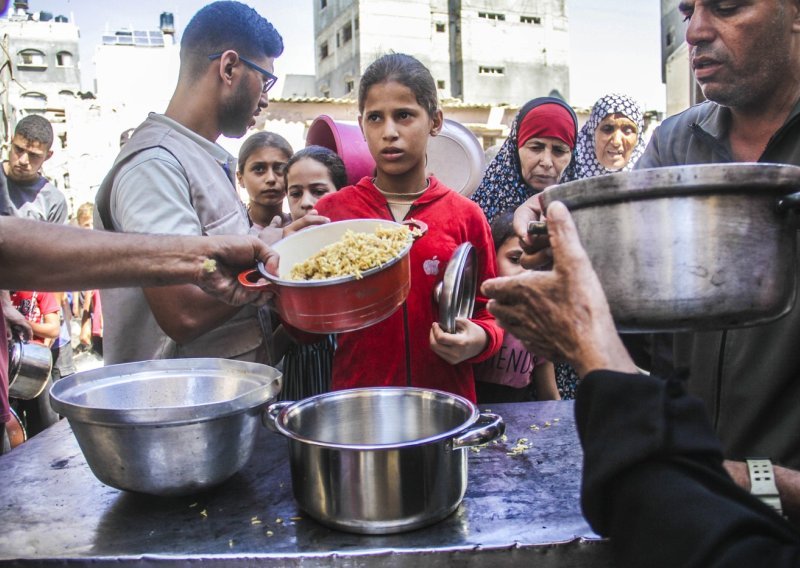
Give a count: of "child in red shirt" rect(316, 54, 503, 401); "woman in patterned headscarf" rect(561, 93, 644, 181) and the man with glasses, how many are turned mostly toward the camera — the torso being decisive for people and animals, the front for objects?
2

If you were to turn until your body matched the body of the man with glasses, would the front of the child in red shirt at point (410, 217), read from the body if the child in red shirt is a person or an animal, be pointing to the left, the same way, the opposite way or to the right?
to the right

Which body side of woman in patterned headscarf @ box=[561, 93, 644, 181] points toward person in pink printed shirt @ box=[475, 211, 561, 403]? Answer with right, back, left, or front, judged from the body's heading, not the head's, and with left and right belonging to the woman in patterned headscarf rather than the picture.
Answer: front

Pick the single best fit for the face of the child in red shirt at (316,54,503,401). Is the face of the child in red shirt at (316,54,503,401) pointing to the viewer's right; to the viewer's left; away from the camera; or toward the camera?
toward the camera

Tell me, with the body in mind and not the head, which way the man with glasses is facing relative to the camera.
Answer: to the viewer's right

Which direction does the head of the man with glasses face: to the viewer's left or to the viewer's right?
to the viewer's right

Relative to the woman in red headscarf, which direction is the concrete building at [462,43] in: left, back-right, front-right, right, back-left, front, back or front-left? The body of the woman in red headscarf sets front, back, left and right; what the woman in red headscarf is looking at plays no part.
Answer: back-left

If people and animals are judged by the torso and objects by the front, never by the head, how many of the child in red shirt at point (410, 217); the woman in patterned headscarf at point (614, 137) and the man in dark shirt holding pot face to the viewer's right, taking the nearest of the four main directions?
0

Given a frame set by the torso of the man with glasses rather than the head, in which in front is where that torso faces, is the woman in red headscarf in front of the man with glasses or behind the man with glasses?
in front

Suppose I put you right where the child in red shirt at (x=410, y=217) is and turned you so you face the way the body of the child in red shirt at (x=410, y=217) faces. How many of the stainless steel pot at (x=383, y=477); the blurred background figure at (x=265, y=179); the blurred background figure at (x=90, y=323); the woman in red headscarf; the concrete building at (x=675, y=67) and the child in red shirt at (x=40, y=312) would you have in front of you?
1

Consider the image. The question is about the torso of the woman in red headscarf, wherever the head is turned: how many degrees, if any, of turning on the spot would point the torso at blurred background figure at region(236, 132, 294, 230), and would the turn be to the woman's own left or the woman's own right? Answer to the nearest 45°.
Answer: approximately 135° to the woman's own right

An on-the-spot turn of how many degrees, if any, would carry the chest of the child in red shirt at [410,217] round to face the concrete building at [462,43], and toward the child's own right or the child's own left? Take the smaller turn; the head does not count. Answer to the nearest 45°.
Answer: approximately 180°

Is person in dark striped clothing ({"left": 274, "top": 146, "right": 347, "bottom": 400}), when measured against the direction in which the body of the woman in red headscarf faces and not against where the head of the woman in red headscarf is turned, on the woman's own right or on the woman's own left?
on the woman's own right

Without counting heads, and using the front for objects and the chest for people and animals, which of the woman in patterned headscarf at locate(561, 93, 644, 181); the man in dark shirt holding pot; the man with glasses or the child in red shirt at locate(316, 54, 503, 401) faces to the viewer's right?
the man with glasses

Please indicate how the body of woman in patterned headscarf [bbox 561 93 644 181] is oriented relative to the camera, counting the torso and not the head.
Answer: toward the camera

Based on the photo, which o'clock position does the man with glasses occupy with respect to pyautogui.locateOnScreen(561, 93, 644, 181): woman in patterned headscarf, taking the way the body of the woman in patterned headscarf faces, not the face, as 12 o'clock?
The man with glasses is roughly at 1 o'clock from the woman in patterned headscarf.

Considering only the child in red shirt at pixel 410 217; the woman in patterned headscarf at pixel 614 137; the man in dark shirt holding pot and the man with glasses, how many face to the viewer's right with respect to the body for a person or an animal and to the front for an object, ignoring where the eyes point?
1

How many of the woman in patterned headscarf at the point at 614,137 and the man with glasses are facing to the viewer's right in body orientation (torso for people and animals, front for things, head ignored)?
1

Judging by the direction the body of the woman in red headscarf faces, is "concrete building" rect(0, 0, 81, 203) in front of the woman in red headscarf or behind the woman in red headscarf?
behind
